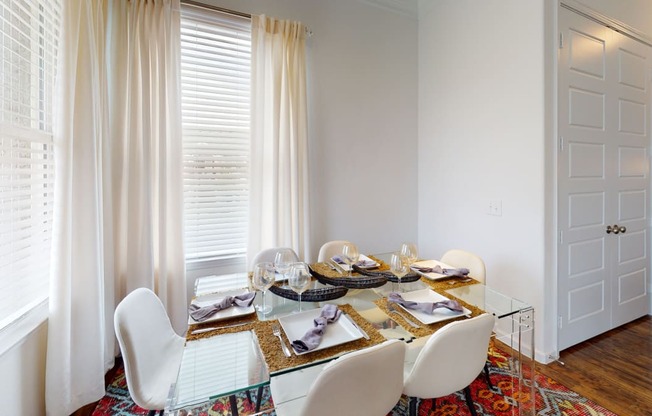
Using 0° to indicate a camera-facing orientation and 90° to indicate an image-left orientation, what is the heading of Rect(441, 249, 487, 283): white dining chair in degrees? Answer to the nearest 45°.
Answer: approximately 45°

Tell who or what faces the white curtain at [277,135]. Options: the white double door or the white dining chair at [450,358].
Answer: the white dining chair

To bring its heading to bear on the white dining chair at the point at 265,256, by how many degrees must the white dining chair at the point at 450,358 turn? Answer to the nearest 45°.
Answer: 0° — it already faces it

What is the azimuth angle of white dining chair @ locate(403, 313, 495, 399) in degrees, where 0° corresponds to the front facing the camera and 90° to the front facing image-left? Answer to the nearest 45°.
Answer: approximately 135°

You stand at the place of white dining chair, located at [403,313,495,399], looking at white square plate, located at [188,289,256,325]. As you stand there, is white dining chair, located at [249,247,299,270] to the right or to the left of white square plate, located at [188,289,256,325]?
right

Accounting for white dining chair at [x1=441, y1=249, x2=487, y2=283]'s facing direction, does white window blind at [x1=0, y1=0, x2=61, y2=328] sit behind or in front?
in front

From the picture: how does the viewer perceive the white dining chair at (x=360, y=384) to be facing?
facing away from the viewer and to the left of the viewer
